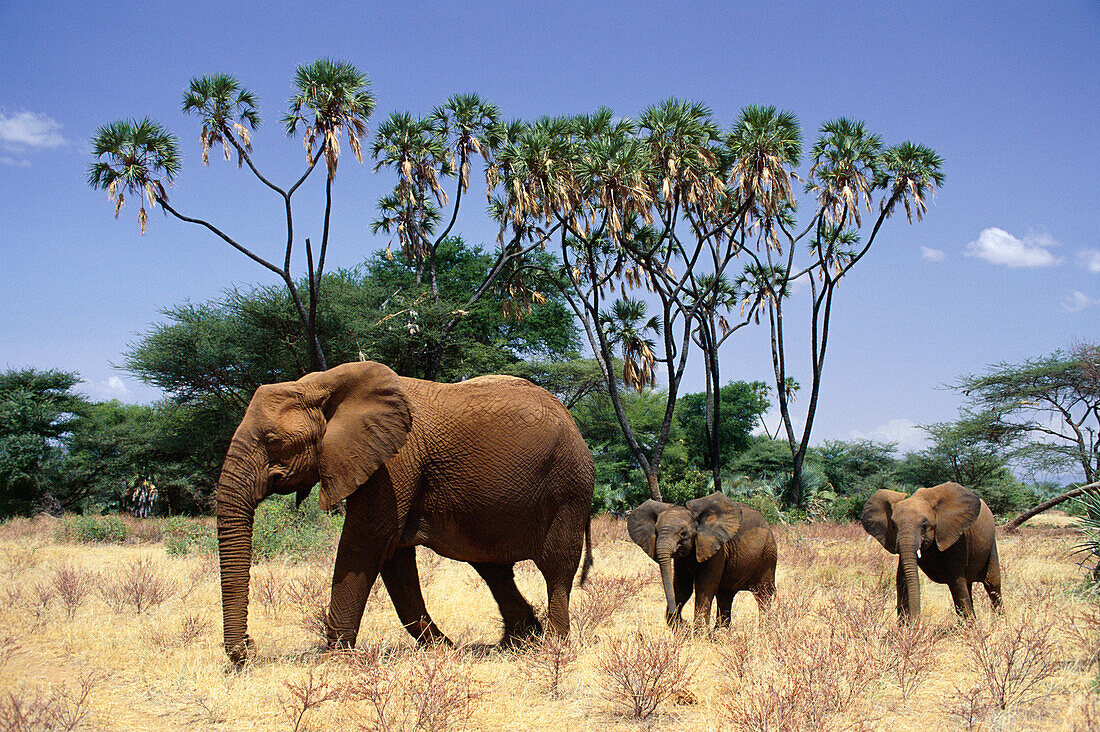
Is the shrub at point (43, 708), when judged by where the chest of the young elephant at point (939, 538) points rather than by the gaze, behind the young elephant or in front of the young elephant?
in front

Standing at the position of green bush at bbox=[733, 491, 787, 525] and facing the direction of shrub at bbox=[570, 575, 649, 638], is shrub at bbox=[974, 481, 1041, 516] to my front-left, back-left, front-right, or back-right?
back-left

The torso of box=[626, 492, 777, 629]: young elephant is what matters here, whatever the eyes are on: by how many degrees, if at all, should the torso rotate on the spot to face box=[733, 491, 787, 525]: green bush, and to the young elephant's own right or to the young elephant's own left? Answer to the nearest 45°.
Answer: approximately 135° to the young elephant's own right

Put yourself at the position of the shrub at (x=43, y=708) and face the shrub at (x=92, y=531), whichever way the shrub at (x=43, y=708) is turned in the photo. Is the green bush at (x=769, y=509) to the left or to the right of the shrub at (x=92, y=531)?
right

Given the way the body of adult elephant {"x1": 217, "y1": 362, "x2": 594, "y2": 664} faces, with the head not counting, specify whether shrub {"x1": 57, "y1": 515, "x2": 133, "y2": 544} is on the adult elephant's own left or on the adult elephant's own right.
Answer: on the adult elephant's own right

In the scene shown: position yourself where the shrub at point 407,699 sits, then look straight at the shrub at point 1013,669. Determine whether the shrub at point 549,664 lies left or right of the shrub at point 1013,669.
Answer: left

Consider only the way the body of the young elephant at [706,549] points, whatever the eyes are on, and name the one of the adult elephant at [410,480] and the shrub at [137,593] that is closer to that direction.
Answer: the adult elephant

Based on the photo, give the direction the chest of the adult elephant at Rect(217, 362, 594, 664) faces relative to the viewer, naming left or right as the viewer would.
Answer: facing to the left of the viewer

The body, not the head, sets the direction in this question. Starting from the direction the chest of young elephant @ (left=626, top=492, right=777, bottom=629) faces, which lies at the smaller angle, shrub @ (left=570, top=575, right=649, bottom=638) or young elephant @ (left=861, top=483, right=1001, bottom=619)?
the shrub

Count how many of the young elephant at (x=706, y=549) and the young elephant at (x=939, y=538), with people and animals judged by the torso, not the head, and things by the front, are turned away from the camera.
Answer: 0

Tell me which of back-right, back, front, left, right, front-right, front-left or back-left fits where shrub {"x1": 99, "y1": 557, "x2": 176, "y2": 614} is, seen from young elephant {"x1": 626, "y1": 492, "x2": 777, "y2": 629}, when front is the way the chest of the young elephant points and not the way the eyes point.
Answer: front-right

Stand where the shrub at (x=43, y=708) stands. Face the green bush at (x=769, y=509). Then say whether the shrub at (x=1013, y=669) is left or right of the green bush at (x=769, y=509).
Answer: right

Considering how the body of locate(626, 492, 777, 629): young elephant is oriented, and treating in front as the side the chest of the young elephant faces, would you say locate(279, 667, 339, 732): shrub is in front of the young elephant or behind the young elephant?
in front
